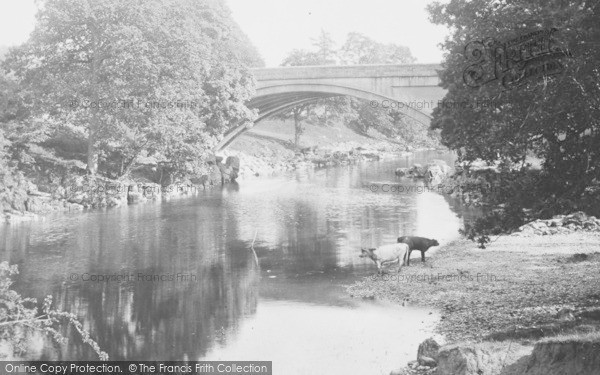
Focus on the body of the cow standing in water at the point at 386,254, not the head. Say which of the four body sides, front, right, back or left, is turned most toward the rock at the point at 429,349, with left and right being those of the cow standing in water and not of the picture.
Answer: left

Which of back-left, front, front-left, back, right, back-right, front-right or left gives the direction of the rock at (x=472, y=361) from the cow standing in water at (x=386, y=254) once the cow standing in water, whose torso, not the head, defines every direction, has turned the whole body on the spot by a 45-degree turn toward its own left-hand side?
front-left

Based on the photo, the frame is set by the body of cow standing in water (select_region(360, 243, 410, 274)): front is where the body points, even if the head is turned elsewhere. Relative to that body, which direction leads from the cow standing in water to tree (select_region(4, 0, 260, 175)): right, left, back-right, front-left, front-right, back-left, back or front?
front-right

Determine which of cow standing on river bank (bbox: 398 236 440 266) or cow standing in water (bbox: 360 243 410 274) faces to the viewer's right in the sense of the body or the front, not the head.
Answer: cow standing on river bank (bbox: 398 236 440 266)

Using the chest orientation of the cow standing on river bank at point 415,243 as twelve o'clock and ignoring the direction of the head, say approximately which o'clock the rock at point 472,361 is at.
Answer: The rock is roughly at 3 o'clock from the cow standing on river bank.

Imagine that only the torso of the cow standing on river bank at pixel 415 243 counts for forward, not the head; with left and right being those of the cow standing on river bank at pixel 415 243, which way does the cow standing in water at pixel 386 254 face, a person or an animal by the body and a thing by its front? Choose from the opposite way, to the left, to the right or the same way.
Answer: the opposite way

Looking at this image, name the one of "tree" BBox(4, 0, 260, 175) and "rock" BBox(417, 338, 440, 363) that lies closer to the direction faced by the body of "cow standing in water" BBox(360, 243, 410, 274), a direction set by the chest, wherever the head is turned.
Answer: the tree

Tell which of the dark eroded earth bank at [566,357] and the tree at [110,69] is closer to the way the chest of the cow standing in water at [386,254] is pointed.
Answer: the tree

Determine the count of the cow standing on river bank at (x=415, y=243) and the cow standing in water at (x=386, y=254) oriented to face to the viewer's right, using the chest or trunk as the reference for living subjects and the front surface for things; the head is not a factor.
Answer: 1

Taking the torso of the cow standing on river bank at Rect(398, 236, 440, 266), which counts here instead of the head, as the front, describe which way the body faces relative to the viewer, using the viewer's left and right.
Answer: facing to the right of the viewer

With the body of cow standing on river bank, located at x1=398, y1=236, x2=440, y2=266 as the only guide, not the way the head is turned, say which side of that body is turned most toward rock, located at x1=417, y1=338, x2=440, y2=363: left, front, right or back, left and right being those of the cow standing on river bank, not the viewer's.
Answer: right

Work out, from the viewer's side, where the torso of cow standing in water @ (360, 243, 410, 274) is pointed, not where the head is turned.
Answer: to the viewer's left

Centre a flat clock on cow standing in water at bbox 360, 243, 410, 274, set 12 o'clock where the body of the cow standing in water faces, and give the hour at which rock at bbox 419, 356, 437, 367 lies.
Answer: The rock is roughly at 9 o'clock from the cow standing in water.

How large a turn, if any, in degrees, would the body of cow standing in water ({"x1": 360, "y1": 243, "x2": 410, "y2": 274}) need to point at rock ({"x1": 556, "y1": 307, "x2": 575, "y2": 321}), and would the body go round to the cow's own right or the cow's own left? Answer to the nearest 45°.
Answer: approximately 135° to the cow's own left
